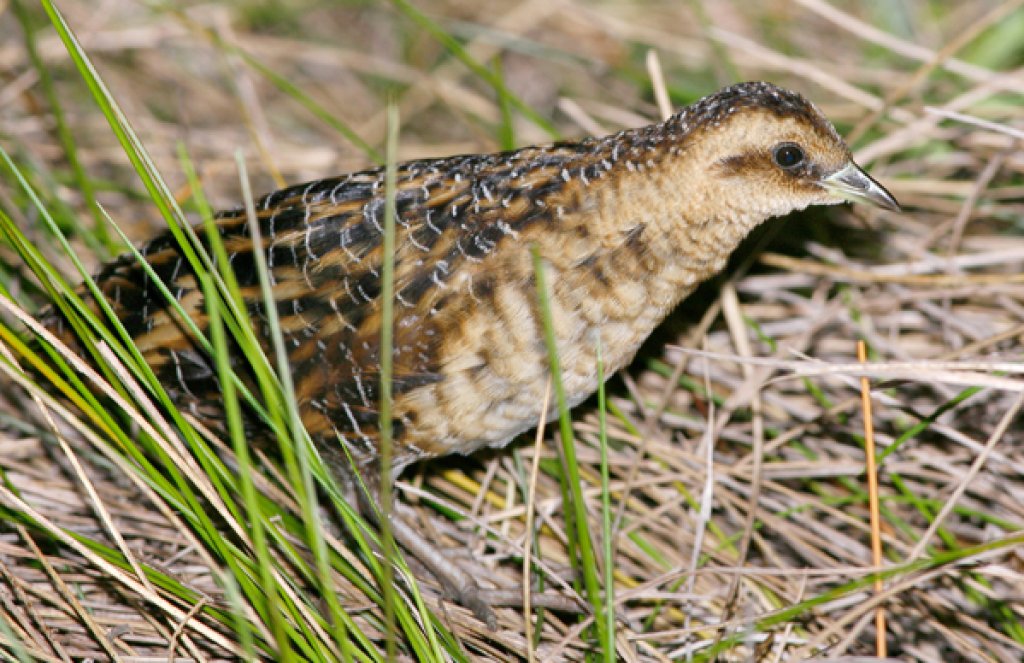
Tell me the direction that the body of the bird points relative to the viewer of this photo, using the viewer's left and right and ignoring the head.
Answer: facing to the right of the viewer
